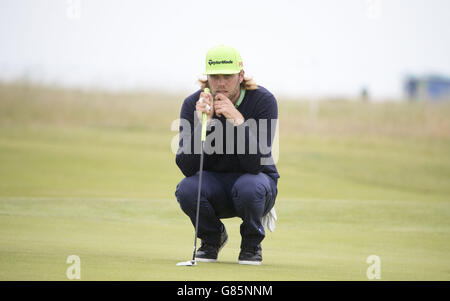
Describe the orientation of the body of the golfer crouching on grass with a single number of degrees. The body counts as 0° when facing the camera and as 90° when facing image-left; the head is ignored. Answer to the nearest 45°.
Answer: approximately 0°
